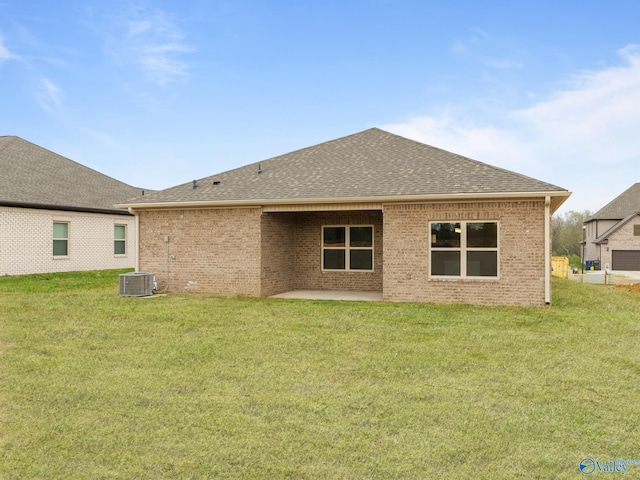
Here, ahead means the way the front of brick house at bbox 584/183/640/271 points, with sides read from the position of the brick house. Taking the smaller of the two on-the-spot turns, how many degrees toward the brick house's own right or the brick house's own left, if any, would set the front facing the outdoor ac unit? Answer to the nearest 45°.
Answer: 0° — it already faces it

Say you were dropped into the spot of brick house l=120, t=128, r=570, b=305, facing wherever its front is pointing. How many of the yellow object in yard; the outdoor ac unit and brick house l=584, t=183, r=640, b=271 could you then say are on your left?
1

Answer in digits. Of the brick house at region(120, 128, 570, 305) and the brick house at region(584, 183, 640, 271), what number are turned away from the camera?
1

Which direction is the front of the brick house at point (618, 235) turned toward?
toward the camera

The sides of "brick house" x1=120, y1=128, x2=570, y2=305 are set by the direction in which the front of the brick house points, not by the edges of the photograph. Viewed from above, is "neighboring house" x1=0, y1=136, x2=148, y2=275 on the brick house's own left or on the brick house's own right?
on the brick house's own left

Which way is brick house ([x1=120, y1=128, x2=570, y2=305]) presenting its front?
away from the camera

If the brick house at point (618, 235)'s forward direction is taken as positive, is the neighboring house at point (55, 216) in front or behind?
in front

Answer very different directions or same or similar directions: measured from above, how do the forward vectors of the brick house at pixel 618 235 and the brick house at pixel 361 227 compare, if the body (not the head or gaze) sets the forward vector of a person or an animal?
very different directions

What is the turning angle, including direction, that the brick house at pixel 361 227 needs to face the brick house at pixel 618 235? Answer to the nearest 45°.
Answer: approximately 45° to its right

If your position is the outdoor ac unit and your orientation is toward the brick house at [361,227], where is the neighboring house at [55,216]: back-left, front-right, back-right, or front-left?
back-left

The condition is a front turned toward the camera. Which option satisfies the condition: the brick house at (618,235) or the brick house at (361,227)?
the brick house at (618,235)

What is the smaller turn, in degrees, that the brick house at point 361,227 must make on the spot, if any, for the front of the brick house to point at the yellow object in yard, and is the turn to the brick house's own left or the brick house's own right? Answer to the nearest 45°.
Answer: approximately 45° to the brick house's own right
